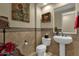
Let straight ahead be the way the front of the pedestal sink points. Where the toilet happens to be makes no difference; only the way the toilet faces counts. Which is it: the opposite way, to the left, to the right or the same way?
the same way

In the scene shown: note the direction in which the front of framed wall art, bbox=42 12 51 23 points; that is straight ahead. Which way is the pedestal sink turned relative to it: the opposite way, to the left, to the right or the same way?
the same way

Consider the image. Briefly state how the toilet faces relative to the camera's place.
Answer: facing the viewer and to the left of the viewer

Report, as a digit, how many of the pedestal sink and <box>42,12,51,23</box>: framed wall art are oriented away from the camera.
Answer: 0

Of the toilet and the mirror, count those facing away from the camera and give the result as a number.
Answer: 0

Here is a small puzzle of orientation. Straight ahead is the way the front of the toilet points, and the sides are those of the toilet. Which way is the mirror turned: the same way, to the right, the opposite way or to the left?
the same way

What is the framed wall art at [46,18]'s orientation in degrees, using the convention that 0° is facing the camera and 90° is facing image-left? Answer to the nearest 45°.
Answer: approximately 45°

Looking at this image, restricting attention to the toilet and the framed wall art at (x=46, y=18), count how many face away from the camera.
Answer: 0

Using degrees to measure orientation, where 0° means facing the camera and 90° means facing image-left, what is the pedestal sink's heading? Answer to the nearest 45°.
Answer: approximately 45°

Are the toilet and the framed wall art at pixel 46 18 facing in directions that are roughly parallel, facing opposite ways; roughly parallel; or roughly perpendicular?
roughly parallel
